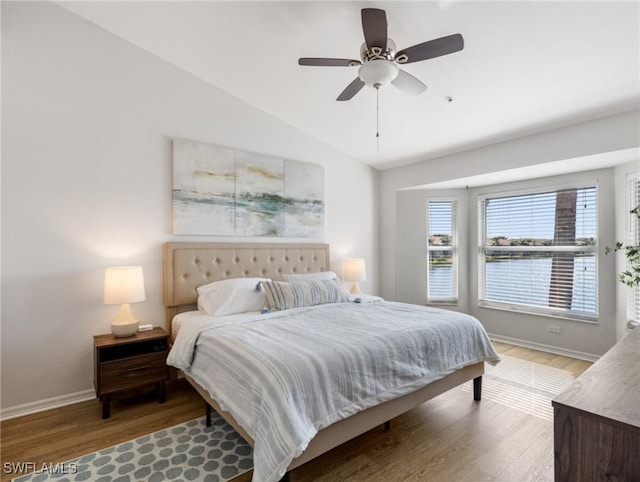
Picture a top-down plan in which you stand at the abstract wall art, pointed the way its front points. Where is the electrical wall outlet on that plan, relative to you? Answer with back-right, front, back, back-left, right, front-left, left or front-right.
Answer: front-left

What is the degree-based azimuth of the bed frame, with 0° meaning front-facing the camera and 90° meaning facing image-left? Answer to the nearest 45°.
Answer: approximately 315°

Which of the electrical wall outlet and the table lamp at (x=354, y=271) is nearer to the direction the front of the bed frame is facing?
the electrical wall outlet

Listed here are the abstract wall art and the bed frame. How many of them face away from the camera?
0

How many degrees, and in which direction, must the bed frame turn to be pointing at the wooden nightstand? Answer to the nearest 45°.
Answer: approximately 90° to its right

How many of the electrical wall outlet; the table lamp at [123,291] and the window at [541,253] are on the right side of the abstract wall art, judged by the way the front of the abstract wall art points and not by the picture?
1

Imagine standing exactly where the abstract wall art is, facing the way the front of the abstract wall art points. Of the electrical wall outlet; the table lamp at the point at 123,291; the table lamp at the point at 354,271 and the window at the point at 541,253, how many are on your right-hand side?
1

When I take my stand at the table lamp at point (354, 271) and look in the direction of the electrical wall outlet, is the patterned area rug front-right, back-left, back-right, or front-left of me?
back-right

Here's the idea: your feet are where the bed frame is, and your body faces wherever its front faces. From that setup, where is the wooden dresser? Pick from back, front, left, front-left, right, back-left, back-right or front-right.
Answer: front

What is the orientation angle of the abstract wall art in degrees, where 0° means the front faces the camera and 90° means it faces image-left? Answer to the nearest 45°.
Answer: approximately 315°

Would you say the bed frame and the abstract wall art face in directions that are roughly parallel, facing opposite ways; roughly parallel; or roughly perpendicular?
roughly parallel

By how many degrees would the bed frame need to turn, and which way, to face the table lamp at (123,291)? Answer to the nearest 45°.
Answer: approximately 90° to its right

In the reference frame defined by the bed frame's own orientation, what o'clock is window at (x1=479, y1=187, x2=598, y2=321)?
The window is roughly at 10 o'clock from the bed frame.
